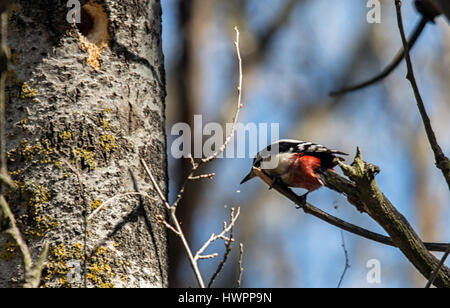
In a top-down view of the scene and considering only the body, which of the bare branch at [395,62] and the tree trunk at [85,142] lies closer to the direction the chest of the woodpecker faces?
the tree trunk

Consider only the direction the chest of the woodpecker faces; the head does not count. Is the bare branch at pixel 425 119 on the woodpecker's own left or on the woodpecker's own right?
on the woodpecker's own left

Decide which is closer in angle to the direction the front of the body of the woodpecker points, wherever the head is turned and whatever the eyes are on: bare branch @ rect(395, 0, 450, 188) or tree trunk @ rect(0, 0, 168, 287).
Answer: the tree trunk

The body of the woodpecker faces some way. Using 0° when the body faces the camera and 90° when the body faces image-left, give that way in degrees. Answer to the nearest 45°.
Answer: approximately 90°

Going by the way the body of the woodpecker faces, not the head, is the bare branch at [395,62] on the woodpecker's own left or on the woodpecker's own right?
on the woodpecker's own right
